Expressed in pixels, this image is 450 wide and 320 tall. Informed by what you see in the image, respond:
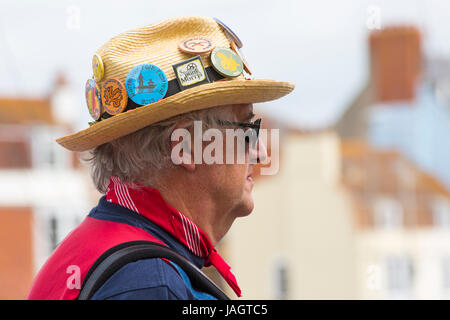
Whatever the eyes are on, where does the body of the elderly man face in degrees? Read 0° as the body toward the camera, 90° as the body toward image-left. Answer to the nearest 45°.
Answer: approximately 270°

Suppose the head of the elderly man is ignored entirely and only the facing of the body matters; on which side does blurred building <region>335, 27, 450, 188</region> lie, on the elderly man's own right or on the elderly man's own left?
on the elderly man's own left

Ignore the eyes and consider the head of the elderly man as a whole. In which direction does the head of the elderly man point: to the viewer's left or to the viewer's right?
to the viewer's right

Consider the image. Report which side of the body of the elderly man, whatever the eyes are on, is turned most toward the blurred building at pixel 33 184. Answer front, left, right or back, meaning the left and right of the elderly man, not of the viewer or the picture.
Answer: left

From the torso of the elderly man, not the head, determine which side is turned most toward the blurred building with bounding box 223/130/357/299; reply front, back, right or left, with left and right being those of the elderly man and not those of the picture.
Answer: left
